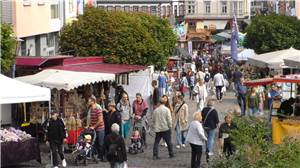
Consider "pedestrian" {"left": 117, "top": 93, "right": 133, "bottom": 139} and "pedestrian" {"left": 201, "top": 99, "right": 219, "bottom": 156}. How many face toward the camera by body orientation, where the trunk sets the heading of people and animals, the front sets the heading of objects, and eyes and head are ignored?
1

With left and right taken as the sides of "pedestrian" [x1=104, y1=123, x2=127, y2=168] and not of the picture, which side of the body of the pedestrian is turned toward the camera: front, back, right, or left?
back

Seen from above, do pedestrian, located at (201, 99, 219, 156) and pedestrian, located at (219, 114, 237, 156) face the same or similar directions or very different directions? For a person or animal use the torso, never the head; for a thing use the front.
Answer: very different directions

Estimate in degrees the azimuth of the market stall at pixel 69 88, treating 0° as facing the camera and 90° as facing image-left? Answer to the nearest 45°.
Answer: approximately 315°

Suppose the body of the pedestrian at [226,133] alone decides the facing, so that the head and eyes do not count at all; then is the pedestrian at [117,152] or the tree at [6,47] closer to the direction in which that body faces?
the pedestrian

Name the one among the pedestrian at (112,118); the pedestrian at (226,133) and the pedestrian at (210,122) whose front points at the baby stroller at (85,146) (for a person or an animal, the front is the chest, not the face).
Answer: the pedestrian at (112,118)

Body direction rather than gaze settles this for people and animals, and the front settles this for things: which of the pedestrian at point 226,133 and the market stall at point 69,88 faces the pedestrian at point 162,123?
the market stall

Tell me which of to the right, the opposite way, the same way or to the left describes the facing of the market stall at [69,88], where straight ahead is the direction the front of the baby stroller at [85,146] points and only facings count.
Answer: to the left
